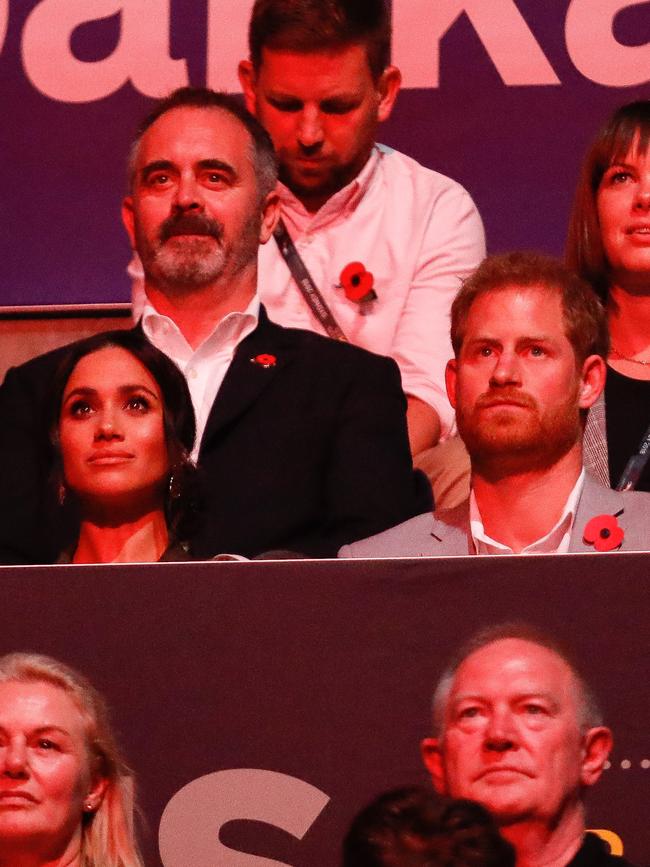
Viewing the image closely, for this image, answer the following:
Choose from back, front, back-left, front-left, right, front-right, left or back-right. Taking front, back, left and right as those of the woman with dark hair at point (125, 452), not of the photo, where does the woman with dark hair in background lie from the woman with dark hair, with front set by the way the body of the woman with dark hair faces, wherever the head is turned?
left

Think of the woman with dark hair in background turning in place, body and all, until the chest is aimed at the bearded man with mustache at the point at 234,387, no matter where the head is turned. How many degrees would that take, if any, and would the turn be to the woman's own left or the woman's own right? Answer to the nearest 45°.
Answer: approximately 135° to the woman's own right
